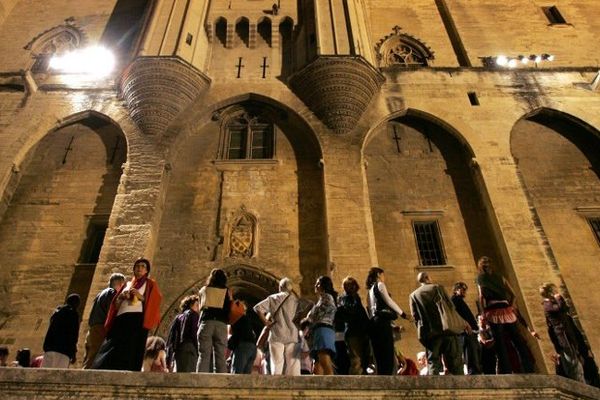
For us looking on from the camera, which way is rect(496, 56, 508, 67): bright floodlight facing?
facing the viewer

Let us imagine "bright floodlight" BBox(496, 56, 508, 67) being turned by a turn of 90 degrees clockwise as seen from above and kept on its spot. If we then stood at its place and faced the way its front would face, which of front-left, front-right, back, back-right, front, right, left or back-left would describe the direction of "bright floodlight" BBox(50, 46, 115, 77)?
front-left

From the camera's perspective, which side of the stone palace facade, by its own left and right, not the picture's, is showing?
front

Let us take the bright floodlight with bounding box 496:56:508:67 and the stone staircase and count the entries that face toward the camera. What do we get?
2

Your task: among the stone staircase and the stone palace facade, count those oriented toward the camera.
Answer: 2

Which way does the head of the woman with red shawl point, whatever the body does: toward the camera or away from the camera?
toward the camera
